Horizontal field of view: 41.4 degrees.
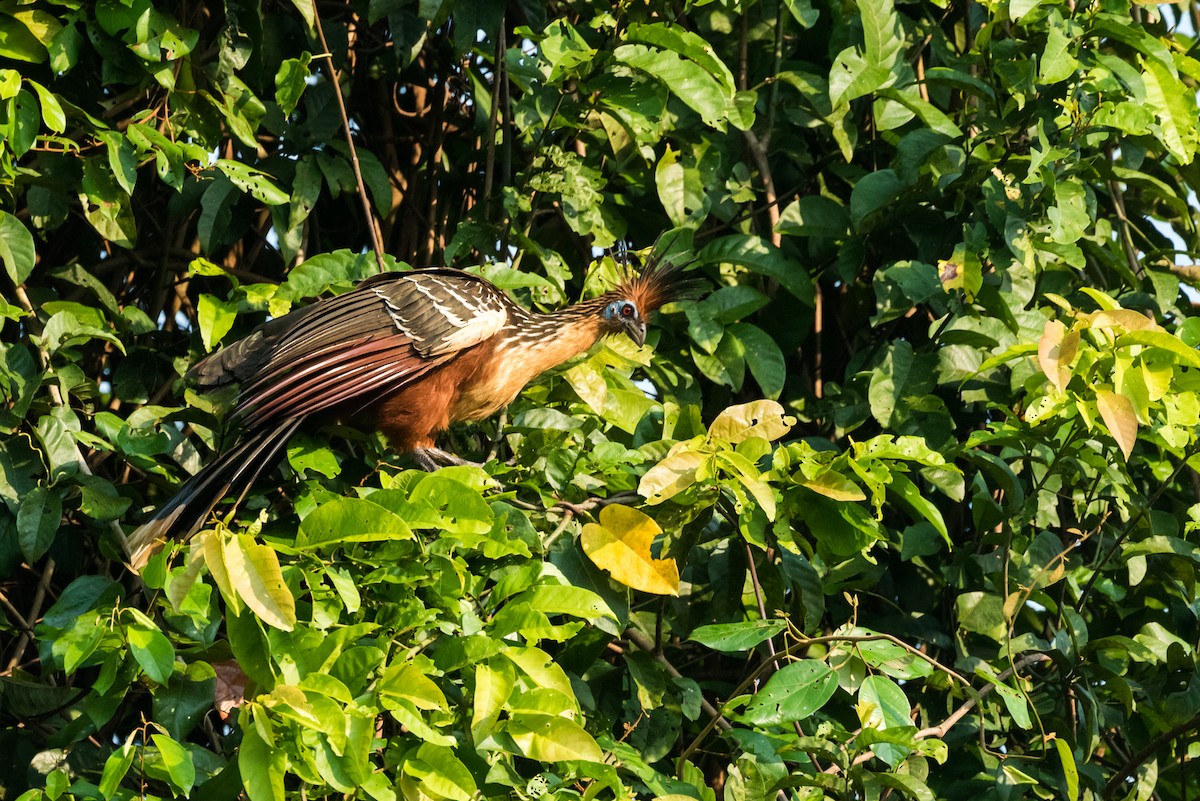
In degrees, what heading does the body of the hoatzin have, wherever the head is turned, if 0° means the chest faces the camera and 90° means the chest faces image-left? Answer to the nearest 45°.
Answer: approximately 270°
